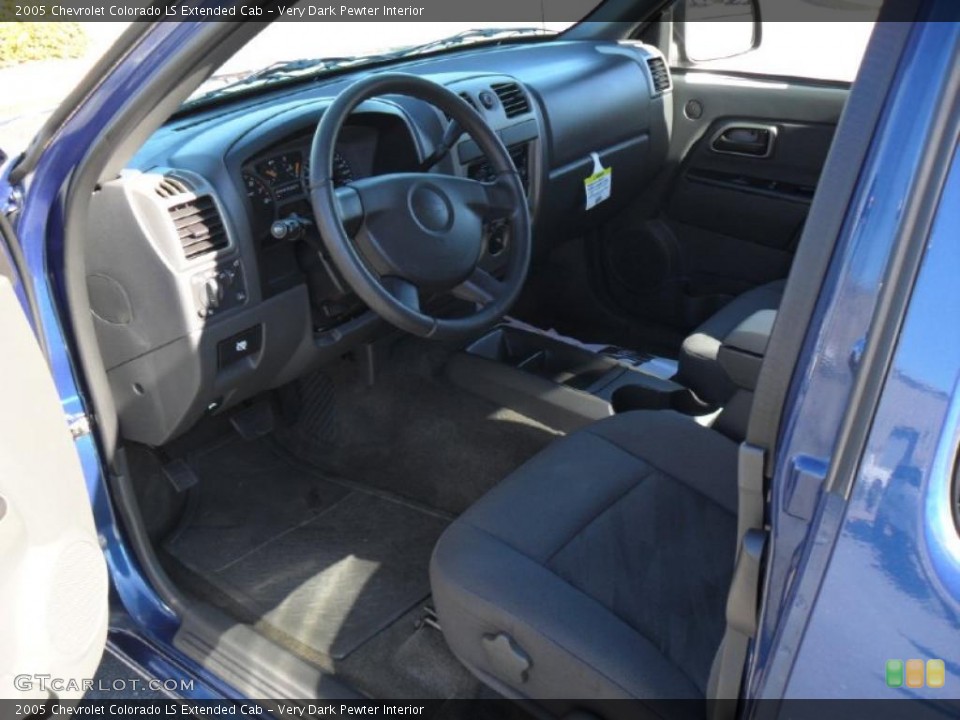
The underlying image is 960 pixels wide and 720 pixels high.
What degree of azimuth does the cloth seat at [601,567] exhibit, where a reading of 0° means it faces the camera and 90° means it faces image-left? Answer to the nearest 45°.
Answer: approximately 135°

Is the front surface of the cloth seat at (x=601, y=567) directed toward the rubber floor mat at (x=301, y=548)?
yes
